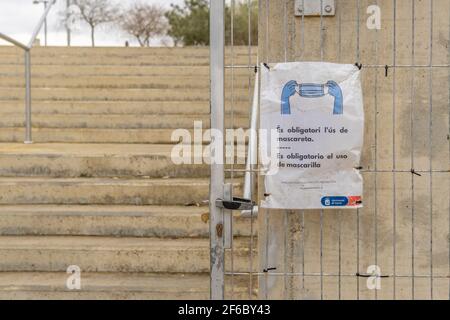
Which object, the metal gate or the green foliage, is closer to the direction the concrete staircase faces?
the metal gate

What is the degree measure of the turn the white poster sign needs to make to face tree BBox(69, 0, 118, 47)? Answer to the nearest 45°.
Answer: approximately 180°

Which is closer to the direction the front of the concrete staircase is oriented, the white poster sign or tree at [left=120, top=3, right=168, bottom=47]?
the white poster sign

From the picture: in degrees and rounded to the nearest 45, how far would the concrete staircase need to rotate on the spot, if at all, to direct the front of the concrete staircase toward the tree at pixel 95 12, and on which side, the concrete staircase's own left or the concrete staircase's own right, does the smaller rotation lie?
approximately 180°

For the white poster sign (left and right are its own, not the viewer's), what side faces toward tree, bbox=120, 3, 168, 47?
back

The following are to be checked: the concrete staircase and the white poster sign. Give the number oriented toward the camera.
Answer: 2

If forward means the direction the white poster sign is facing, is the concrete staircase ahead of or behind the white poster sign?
behind

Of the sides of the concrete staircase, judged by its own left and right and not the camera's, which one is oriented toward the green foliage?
back

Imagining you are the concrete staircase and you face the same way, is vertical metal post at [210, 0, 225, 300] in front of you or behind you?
in front

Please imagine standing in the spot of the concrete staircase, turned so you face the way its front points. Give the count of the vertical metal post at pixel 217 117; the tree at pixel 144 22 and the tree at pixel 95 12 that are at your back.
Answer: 2

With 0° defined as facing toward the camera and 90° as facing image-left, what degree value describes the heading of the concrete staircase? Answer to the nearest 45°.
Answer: approximately 0°

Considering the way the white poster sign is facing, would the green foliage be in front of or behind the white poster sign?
behind
